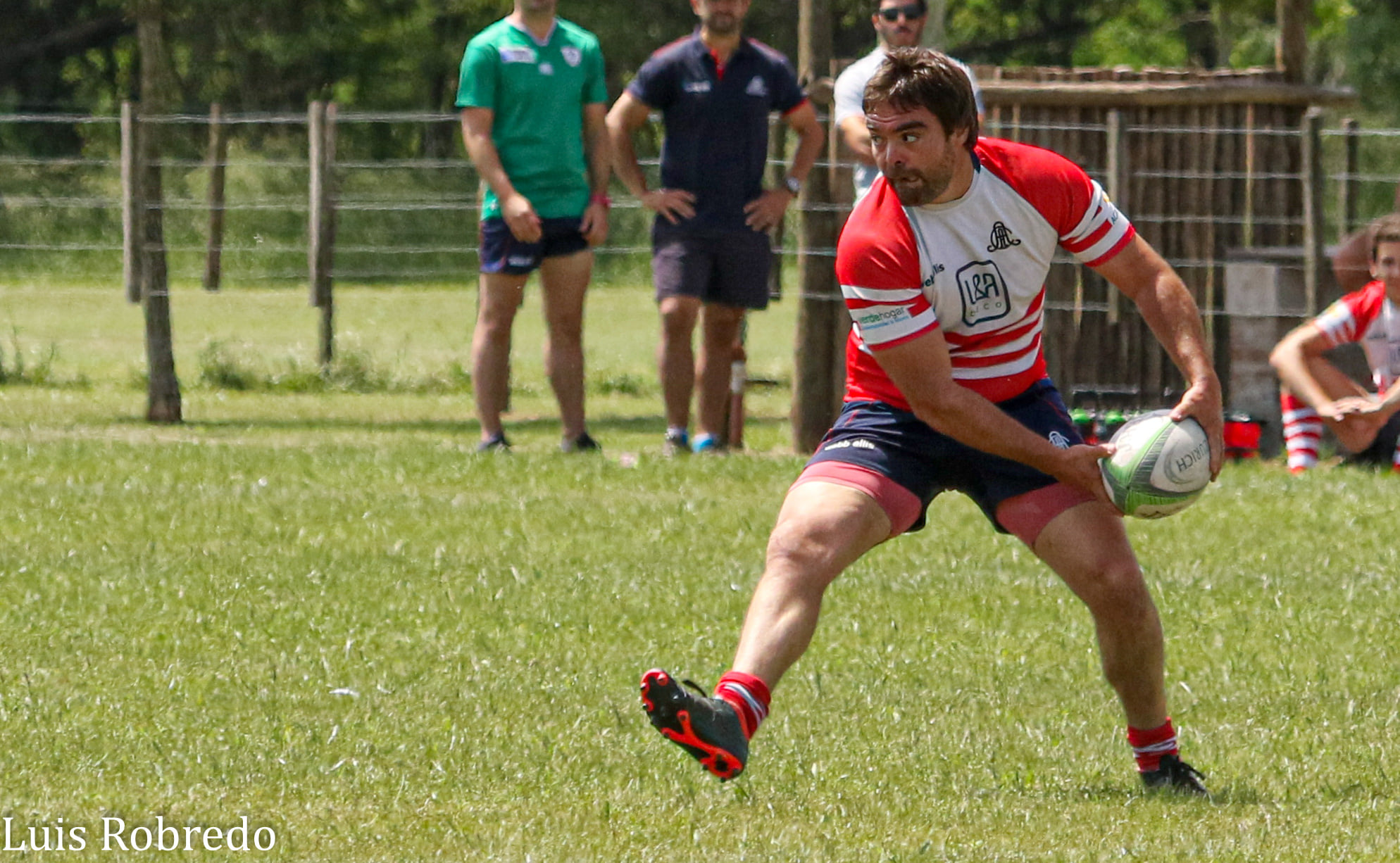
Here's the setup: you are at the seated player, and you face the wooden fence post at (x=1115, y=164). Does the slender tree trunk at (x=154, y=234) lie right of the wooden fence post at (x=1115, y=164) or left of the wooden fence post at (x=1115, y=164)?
left

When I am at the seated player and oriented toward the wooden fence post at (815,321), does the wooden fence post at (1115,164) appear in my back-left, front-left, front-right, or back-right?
front-right

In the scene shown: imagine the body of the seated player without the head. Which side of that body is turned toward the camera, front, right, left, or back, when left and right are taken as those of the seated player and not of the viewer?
front

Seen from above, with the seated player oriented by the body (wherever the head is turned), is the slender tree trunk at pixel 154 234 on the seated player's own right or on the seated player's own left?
on the seated player's own right

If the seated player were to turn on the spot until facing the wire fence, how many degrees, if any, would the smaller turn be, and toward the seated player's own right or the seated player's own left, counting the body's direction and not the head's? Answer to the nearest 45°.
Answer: approximately 135° to the seated player's own right

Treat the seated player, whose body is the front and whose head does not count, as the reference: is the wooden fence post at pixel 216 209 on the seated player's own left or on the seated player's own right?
on the seated player's own right

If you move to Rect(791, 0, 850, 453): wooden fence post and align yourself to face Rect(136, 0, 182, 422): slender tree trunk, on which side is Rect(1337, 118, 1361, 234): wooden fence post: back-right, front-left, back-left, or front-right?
back-right
